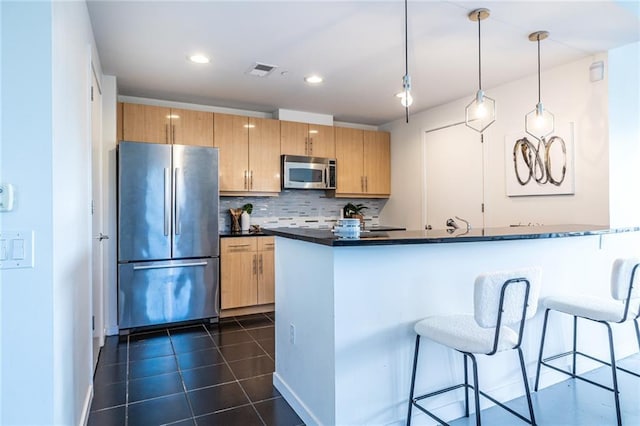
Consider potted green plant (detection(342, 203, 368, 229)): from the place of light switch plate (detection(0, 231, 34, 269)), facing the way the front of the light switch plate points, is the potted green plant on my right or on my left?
on my left

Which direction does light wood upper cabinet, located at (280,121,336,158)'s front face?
toward the camera

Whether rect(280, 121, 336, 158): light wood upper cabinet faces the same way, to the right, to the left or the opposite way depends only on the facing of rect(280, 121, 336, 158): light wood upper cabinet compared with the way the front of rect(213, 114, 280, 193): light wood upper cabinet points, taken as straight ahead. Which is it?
the same way

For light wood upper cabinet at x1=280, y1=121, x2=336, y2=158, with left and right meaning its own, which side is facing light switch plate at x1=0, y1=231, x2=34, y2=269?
front

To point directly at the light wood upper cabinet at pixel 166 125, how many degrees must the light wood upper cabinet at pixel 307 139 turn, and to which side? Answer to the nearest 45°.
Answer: approximately 45° to its right

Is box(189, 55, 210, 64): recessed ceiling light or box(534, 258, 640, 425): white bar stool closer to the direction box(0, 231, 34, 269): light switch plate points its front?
the white bar stool

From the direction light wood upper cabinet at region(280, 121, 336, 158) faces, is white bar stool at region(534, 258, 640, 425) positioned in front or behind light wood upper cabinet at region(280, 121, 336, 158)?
in front

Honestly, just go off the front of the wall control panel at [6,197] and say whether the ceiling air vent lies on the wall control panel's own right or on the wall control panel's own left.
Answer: on the wall control panel's own left
